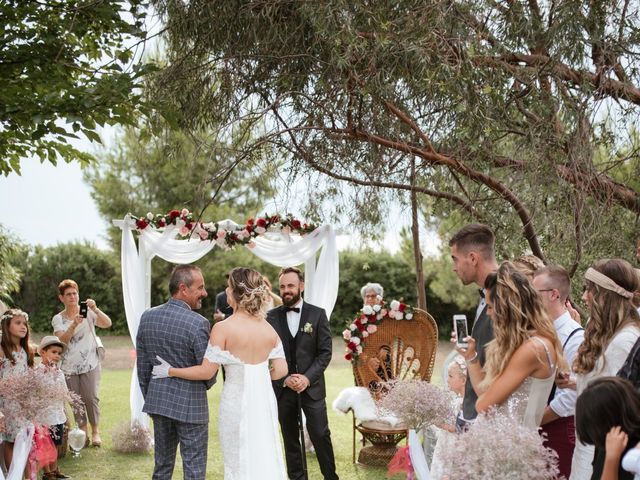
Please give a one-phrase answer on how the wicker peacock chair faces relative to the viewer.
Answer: facing the viewer and to the left of the viewer

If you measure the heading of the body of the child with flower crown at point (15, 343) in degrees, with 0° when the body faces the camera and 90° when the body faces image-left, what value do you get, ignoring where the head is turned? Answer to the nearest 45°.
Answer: approximately 315°

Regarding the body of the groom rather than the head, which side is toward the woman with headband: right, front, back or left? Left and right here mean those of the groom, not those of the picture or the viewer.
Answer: left

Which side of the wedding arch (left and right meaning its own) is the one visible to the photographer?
front

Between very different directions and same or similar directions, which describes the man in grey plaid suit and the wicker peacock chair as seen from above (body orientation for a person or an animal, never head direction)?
very different directions

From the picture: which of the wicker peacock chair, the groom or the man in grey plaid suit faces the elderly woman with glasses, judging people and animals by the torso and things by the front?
the man in grey plaid suit

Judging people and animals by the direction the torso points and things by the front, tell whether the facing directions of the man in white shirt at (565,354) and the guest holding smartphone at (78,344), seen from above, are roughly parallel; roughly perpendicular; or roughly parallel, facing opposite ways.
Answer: roughly parallel, facing opposite ways

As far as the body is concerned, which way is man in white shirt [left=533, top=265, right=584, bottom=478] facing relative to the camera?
to the viewer's left

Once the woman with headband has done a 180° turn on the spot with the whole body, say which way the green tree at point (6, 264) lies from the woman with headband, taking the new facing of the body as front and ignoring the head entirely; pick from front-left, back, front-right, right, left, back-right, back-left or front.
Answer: back-left

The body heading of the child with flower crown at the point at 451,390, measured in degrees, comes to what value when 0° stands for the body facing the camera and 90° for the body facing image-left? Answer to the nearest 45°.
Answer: approximately 90°

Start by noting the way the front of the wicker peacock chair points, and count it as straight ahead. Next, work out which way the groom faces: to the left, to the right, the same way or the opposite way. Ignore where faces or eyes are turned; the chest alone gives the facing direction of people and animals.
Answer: the same way

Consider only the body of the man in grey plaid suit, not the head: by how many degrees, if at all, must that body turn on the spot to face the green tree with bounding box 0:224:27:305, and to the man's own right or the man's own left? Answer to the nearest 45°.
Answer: approximately 45° to the man's own left

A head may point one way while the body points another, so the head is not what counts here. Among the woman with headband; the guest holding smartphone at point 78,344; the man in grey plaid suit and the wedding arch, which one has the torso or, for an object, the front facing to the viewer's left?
the woman with headband

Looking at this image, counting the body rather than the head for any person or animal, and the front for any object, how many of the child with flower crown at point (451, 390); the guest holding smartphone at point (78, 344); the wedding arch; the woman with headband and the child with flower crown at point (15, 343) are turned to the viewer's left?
2

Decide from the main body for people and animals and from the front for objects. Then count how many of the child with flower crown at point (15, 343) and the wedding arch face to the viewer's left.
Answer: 0

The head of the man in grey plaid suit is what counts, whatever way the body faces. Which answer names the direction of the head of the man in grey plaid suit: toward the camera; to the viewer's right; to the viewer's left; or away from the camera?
to the viewer's right
